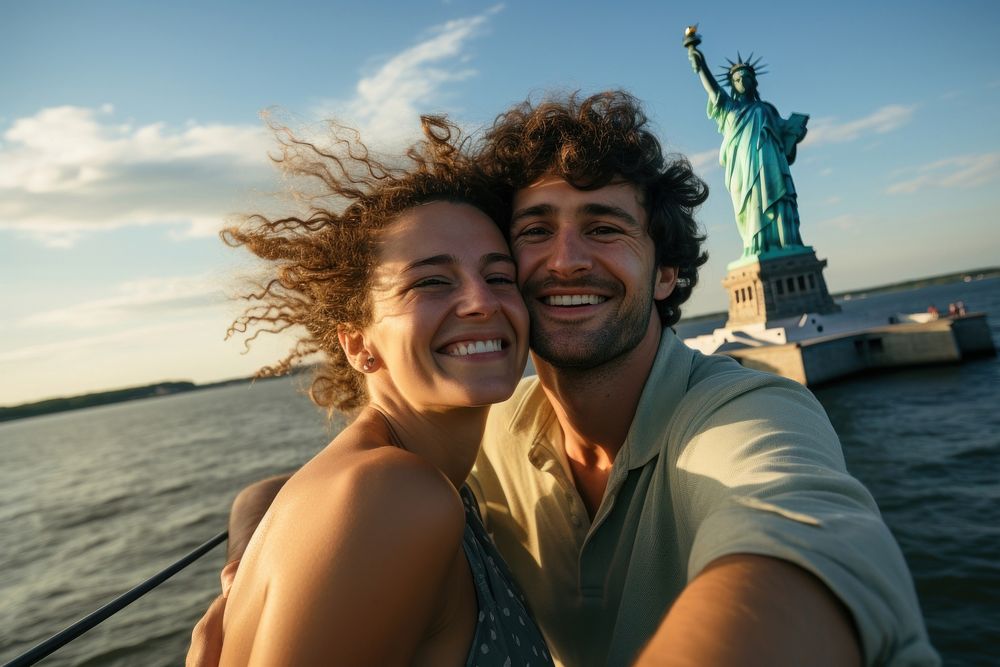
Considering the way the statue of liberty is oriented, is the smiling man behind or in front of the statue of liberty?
in front

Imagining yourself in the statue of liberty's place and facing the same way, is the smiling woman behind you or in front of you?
in front

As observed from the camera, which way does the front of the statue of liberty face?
facing the viewer

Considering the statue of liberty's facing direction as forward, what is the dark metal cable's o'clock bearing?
The dark metal cable is roughly at 12 o'clock from the statue of liberty.

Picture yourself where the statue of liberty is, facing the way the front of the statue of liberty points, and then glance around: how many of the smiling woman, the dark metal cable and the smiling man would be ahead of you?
3
